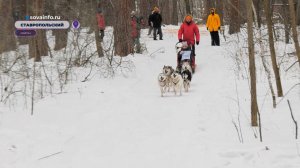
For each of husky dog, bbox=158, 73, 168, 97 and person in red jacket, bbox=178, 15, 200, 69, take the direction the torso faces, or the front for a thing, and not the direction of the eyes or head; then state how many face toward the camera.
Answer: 2

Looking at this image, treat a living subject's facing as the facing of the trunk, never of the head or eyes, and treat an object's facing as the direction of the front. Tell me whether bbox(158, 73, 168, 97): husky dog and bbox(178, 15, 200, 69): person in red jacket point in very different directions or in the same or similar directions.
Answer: same or similar directions

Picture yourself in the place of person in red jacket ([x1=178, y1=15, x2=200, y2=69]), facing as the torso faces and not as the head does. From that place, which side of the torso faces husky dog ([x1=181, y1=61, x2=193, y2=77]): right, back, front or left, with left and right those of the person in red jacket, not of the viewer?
front

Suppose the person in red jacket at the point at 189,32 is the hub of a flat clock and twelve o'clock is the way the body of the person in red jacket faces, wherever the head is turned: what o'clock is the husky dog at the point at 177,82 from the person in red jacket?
The husky dog is roughly at 12 o'clock from the person in red jacket.

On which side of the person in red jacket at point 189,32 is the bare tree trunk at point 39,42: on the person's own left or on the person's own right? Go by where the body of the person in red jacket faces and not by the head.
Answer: on the person's own right

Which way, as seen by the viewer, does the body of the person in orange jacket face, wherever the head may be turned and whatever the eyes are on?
toward the camera

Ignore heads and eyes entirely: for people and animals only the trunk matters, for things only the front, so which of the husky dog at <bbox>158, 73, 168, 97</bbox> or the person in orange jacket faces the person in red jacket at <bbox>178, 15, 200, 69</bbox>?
the person in orange jacket

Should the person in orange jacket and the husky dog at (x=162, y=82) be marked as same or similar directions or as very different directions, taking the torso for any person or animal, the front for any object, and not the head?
same or similar directions

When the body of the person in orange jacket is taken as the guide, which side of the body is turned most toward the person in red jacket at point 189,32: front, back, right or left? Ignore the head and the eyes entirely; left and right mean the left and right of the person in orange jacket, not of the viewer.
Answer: front

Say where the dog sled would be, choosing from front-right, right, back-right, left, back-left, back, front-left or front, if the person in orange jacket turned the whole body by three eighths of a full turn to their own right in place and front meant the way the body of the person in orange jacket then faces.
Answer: back-left

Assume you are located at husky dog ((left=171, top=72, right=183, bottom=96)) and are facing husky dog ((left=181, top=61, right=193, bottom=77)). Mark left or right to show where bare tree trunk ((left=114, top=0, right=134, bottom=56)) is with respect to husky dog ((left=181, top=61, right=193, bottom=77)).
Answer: left

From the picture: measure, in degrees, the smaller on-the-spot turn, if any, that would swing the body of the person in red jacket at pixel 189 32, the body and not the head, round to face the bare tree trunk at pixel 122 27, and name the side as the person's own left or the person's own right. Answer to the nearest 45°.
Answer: approximately 135° to the person's own right

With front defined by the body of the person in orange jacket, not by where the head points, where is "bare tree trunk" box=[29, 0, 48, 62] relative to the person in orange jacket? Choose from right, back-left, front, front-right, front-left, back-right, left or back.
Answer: front-right

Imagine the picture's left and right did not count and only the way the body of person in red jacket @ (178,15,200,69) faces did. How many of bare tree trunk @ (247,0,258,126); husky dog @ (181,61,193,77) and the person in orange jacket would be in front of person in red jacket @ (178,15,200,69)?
2
